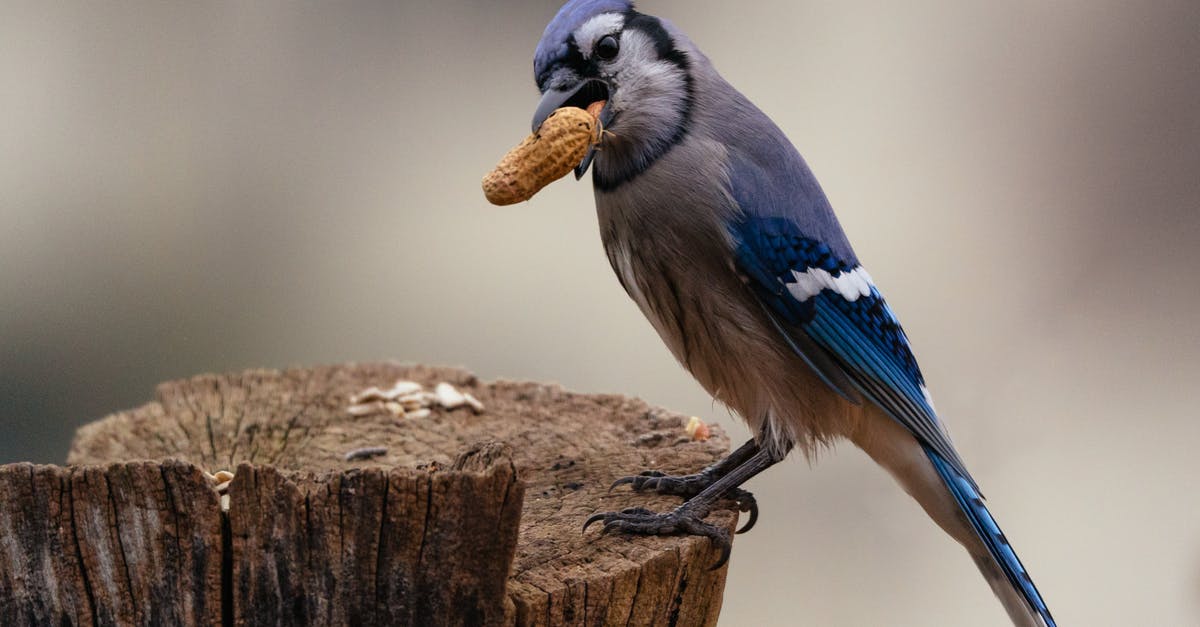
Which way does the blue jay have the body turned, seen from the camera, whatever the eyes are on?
to the viewer's left
